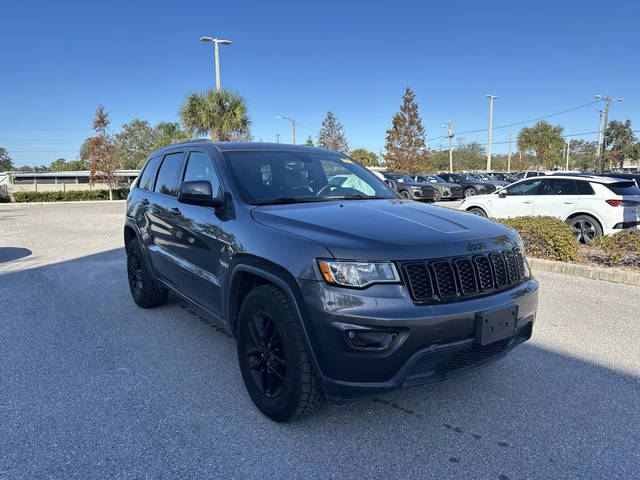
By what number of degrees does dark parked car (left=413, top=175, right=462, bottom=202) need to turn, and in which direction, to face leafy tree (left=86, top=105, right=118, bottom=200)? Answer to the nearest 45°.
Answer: approximately 135° to its right

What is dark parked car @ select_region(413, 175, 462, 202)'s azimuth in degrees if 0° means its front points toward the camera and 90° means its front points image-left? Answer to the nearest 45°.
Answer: approximately 315°

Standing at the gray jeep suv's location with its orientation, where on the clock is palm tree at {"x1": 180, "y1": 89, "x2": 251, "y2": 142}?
The palm tree is roughly at 7 o'clock from the gray jeep suv.

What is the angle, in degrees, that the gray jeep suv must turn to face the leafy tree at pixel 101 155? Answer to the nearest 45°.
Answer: approximately 180°

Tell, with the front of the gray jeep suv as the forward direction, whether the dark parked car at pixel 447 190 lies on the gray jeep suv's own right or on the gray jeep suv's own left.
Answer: on the gray jeep suv's own left

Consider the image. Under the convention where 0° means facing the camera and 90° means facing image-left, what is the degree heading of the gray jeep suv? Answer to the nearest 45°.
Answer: approximately 315°

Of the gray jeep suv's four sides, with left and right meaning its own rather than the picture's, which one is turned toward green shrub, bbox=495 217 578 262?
left

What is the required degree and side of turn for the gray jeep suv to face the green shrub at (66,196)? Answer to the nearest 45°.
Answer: approximately 180°
